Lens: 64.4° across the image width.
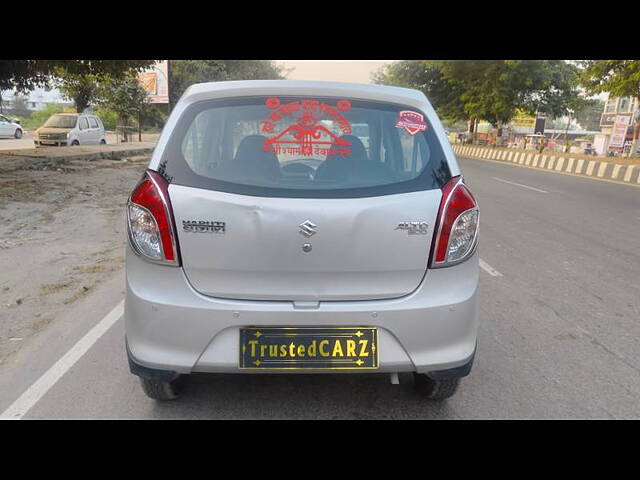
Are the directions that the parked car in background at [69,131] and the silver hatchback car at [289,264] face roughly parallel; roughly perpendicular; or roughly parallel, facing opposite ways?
roughly parallel, facing opposite ways

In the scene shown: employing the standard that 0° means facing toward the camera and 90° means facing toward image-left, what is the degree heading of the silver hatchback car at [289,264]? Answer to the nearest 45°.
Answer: approximately 180°

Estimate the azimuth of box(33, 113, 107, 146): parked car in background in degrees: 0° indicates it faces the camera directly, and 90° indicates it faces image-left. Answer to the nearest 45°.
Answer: approximately 45°

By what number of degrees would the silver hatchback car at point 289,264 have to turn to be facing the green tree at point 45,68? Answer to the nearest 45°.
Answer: approximately 45° to its left

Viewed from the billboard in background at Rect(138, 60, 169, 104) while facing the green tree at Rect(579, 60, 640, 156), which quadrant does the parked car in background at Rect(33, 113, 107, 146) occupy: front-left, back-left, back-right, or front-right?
front-right

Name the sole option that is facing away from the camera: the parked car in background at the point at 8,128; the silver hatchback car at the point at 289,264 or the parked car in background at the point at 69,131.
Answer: the silver hatchback car

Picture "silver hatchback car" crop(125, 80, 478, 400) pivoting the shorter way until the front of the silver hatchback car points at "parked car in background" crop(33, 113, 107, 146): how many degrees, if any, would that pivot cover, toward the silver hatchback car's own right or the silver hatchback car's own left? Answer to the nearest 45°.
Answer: approximately 45° to the silver hatchback car's own left

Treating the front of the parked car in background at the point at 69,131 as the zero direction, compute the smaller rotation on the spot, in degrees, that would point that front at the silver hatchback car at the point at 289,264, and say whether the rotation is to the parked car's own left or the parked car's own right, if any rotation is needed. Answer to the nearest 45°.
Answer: approximately 45° to the parked car's own left

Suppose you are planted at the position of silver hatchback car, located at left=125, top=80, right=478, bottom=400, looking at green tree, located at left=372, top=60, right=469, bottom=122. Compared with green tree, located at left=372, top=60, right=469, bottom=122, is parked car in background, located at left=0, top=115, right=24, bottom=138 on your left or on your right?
left

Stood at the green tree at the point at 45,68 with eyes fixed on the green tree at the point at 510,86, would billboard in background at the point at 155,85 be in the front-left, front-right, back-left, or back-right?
front-left
